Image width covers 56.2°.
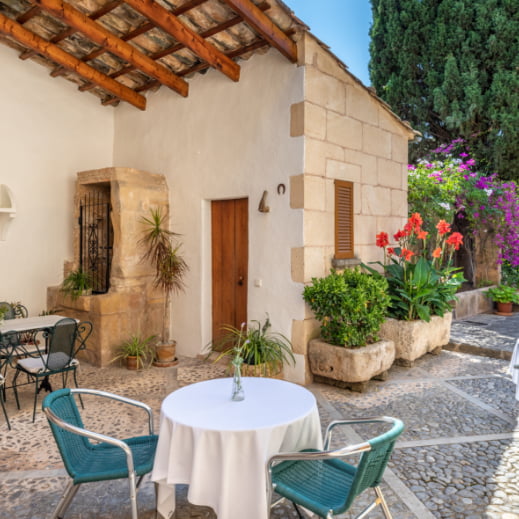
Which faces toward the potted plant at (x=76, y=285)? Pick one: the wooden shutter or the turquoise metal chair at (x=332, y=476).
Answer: the turquoise metal chair

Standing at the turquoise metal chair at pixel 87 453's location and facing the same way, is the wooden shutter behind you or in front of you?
in front

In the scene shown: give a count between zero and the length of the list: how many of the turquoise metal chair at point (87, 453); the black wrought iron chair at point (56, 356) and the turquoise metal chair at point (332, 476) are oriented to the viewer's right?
1

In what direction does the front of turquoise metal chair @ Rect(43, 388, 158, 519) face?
to the viewer's right

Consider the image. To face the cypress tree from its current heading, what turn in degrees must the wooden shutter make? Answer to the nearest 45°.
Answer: approximately 90° to its left

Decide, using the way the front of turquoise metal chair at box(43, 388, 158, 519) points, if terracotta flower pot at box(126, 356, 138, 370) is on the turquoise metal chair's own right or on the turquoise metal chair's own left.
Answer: on the turquoise metal chair's own left

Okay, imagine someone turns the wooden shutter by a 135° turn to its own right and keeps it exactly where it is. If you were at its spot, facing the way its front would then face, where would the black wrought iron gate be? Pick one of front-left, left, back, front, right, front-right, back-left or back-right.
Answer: front

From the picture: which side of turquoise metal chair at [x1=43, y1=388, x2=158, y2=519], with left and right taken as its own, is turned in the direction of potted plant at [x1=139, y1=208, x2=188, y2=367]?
left

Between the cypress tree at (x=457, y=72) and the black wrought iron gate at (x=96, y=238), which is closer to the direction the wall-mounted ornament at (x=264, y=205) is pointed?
the black wrought iron gate

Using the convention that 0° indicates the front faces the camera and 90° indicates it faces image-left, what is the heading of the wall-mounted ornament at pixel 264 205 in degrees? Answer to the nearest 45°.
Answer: approximately 45°

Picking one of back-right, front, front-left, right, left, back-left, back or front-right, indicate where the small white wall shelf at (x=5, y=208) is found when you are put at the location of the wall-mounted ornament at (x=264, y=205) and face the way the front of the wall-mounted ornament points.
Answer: front-right

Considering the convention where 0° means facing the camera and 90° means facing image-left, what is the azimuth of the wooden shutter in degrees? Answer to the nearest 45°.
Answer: approximately 315°

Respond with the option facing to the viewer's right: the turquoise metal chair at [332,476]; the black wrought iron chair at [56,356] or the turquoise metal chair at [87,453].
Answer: the turquoise metal chair at [87,453]

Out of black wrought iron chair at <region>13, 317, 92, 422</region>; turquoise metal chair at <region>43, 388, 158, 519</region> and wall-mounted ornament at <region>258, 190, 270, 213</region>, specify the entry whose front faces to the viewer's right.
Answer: the turquoise metal chair
